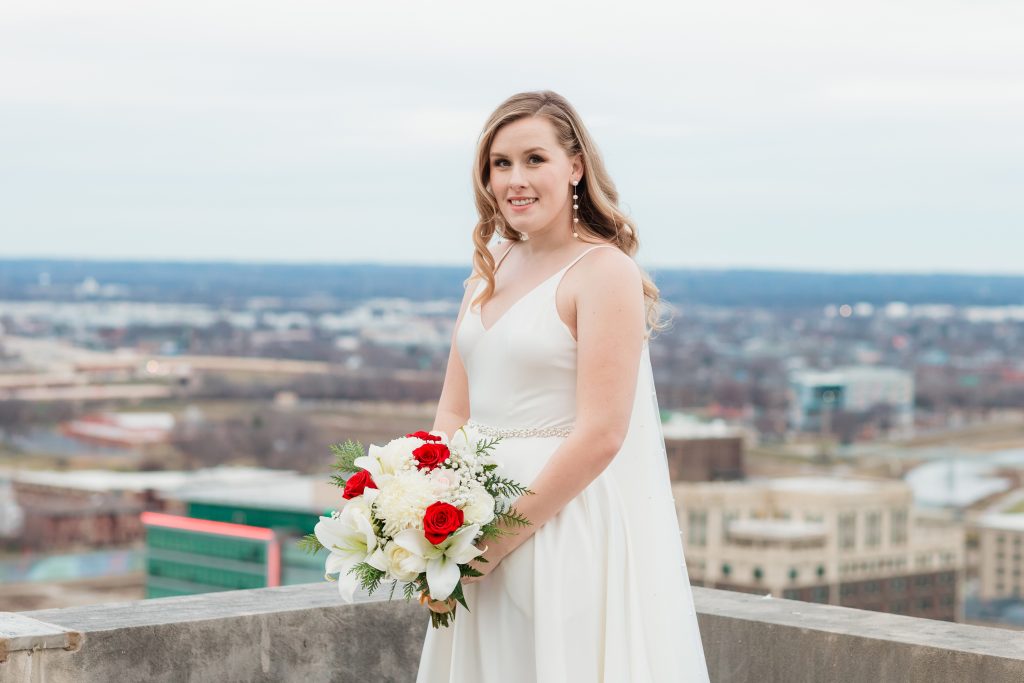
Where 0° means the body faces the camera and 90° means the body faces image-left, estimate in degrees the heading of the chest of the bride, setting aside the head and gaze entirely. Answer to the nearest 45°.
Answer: approximately 45°
